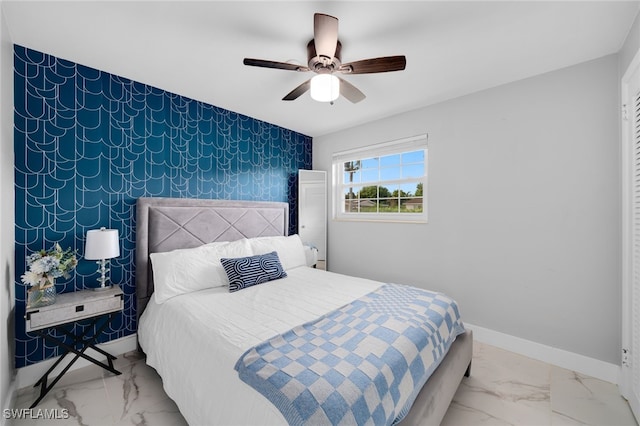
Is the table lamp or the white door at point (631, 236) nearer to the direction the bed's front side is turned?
the white door

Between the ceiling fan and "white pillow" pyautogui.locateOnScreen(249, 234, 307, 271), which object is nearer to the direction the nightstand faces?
the ceiling fan

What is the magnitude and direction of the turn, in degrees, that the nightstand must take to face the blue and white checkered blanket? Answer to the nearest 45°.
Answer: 0° — it already faces it

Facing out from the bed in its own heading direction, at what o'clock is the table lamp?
The table lamp is roughly at 5 o'clock from the bed.

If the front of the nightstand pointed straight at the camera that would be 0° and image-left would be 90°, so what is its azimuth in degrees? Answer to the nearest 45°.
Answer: approximately 315°

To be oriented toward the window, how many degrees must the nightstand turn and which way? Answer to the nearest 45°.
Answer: approximately 45° to its left

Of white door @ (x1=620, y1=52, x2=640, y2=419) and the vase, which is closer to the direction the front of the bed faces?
the white door

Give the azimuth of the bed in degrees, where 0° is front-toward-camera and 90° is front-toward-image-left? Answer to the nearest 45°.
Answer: approximately 315°

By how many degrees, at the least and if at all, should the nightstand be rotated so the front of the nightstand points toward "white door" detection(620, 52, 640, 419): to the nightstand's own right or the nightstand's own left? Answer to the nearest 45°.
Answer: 0° — it already faces it
